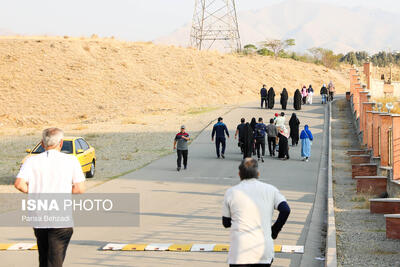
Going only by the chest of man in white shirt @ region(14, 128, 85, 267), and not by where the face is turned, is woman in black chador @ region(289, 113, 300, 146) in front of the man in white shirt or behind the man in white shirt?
in front

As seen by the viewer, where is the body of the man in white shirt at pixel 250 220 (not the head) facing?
away from the camera

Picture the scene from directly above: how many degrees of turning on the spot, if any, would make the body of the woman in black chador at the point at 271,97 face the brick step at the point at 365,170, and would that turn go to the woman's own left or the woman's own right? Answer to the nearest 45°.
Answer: approximately 180°

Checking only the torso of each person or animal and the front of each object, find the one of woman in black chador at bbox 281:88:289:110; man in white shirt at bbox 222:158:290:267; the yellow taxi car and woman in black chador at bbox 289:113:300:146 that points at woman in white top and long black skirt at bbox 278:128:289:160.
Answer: the man in white shirt

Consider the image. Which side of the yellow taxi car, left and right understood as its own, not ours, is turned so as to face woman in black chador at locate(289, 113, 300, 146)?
back

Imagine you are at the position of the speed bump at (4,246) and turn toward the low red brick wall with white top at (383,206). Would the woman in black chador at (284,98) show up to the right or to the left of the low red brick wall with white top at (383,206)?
left

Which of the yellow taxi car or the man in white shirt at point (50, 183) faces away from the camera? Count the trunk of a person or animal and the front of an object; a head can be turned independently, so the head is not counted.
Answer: the man in white shirt

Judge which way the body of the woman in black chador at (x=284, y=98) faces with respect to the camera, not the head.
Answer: away from the camera

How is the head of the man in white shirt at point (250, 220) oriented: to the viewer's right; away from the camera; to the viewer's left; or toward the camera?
away from the camera

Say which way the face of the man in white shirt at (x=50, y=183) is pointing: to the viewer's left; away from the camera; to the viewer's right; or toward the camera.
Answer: away from the camera

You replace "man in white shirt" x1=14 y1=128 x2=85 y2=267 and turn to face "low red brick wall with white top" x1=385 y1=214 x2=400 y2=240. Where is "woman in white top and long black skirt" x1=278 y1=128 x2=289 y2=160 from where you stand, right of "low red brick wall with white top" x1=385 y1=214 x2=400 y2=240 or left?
left

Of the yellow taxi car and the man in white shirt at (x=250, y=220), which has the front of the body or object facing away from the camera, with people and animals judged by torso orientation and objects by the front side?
the man in white shirt

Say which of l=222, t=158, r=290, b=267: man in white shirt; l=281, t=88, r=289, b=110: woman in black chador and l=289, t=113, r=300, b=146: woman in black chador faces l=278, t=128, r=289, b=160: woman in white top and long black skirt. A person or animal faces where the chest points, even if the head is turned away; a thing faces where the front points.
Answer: the man in white shirt

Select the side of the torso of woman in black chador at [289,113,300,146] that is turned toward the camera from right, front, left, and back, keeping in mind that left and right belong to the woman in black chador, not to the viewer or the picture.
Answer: back

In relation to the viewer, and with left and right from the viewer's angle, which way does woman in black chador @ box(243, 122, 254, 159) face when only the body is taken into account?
facing away from the viewer
